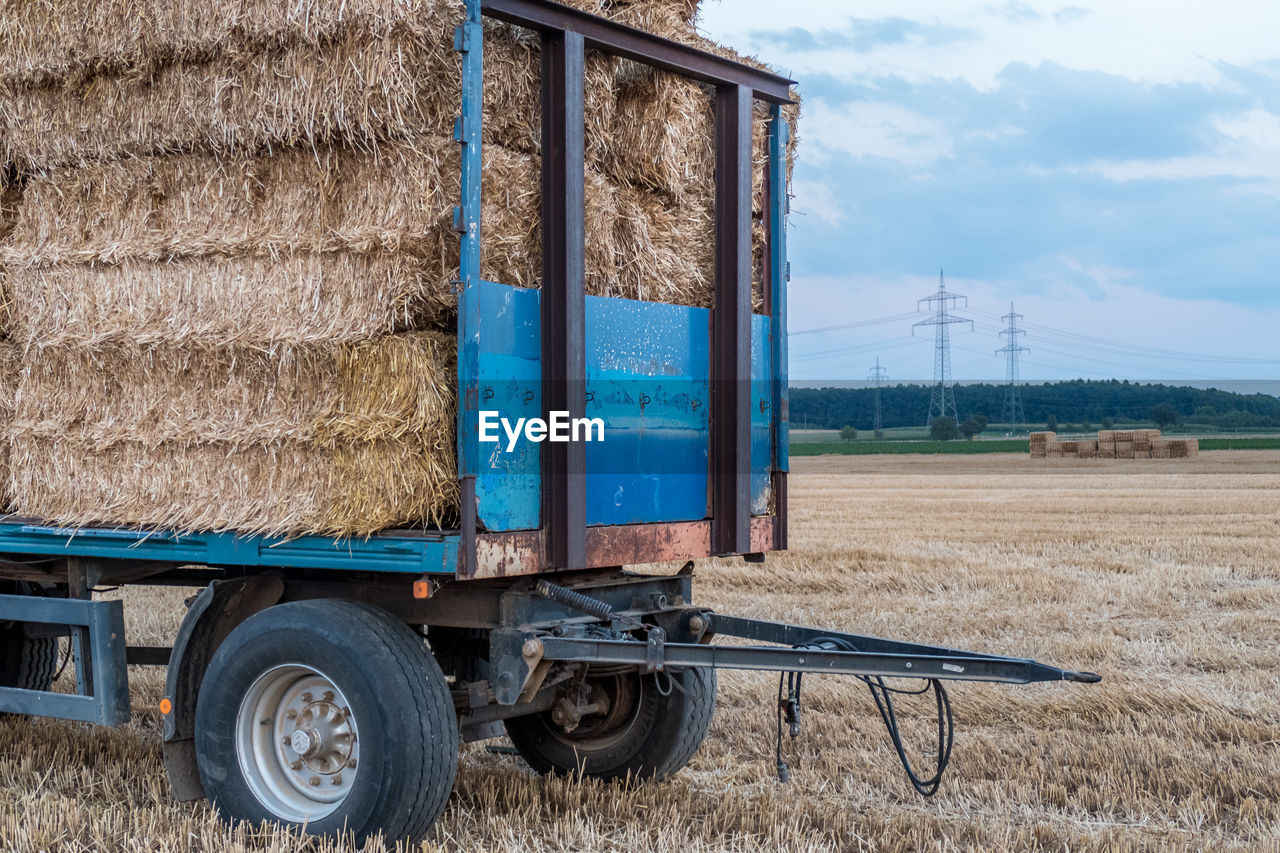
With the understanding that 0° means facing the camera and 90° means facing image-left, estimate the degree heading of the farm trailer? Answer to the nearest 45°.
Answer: approximately 315°
